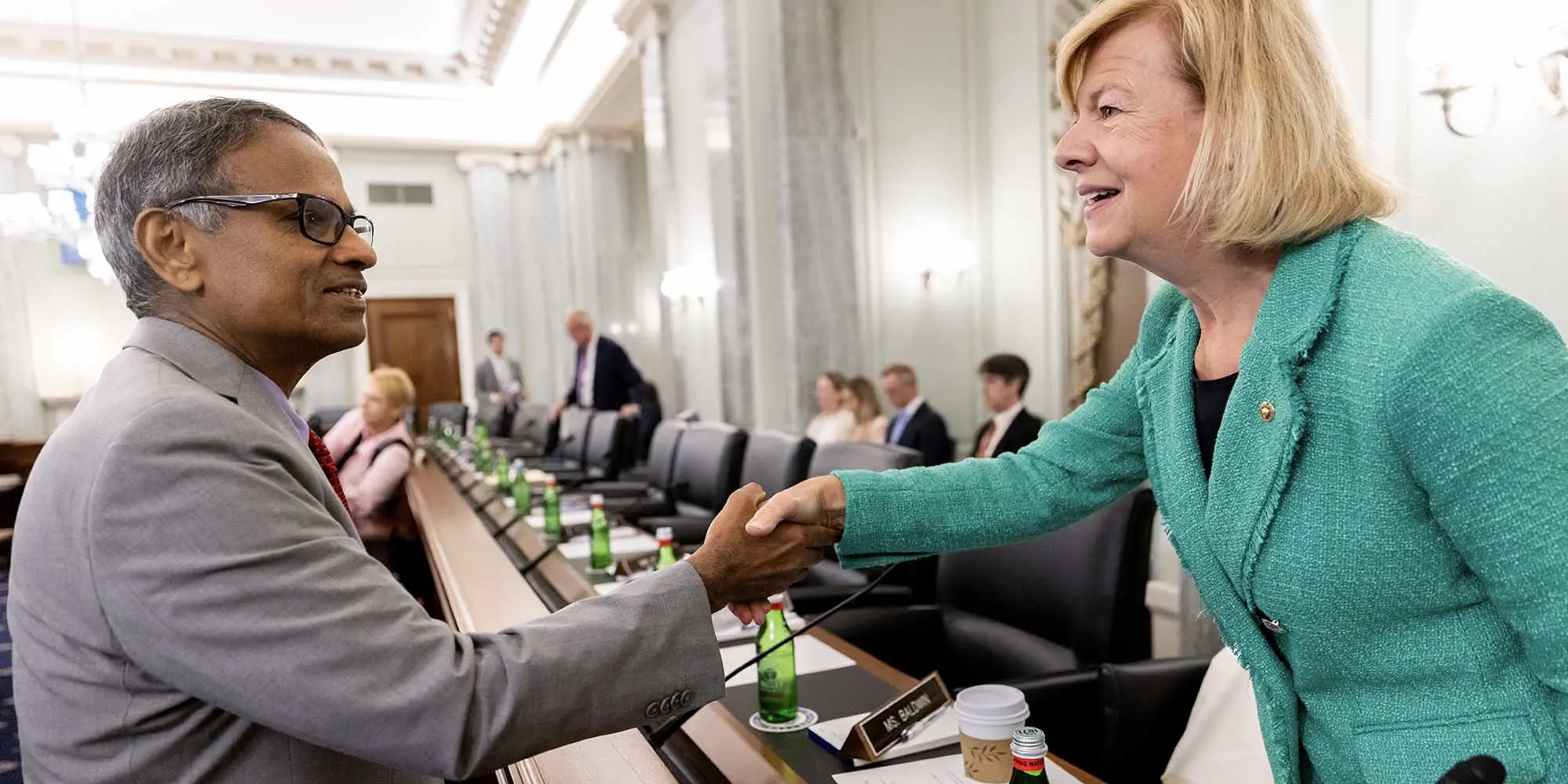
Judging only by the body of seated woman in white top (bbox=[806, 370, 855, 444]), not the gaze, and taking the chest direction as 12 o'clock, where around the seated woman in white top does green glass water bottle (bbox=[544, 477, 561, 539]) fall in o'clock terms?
The green glass water bottle is roughly at 11 o'clock from the seated woman in white top.

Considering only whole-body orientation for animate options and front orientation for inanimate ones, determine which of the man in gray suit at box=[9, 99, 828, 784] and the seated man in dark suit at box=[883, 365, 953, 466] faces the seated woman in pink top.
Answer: the seated man in dark suit

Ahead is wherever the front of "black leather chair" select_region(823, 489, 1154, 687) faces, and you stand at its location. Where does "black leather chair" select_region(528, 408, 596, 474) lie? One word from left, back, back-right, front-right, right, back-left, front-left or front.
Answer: right

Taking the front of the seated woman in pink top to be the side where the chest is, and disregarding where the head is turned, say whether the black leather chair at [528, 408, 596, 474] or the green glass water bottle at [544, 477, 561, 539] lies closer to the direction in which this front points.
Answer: the green glass water bottle

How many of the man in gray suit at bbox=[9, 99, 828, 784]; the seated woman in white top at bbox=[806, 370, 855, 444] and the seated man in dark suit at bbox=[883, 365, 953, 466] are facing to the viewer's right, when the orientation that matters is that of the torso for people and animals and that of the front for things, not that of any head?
1

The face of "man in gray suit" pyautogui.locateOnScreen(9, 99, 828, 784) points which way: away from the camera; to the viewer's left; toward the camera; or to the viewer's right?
to the viewer's right

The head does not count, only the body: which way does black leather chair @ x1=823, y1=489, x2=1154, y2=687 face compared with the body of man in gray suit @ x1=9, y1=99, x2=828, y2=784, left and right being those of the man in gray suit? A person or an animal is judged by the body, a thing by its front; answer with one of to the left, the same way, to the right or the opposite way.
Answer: the opposite way

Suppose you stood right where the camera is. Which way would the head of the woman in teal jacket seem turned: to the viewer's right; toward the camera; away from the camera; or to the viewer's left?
to the viewer's left

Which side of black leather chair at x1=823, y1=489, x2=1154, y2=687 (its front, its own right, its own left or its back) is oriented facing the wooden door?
right

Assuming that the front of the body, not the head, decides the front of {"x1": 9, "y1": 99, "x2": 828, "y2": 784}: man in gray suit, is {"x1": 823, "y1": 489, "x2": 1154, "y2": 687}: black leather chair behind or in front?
in front

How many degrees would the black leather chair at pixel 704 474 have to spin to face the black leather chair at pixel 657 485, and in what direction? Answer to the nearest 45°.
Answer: approximately 90° to its right

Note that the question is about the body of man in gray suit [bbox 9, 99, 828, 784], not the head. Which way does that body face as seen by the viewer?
to the viewer's right

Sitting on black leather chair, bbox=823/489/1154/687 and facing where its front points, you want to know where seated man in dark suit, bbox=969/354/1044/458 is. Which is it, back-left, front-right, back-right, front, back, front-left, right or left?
back-right
